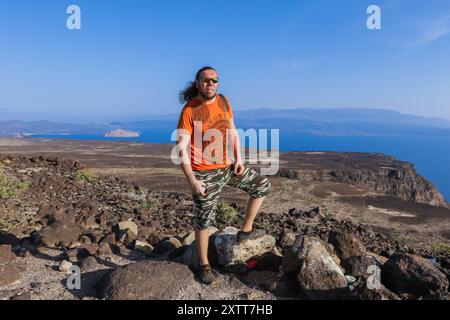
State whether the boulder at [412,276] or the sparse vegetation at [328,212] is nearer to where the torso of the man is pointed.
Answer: the boulder

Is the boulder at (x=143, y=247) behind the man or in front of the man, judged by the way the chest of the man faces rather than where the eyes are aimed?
behind

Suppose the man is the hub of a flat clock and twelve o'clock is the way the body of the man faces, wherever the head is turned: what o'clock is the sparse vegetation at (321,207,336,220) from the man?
The sparse vegetation is roughly at 8 o'clock from the man.

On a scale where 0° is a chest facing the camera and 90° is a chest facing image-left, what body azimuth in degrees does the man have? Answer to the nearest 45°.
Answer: approximately 315°
